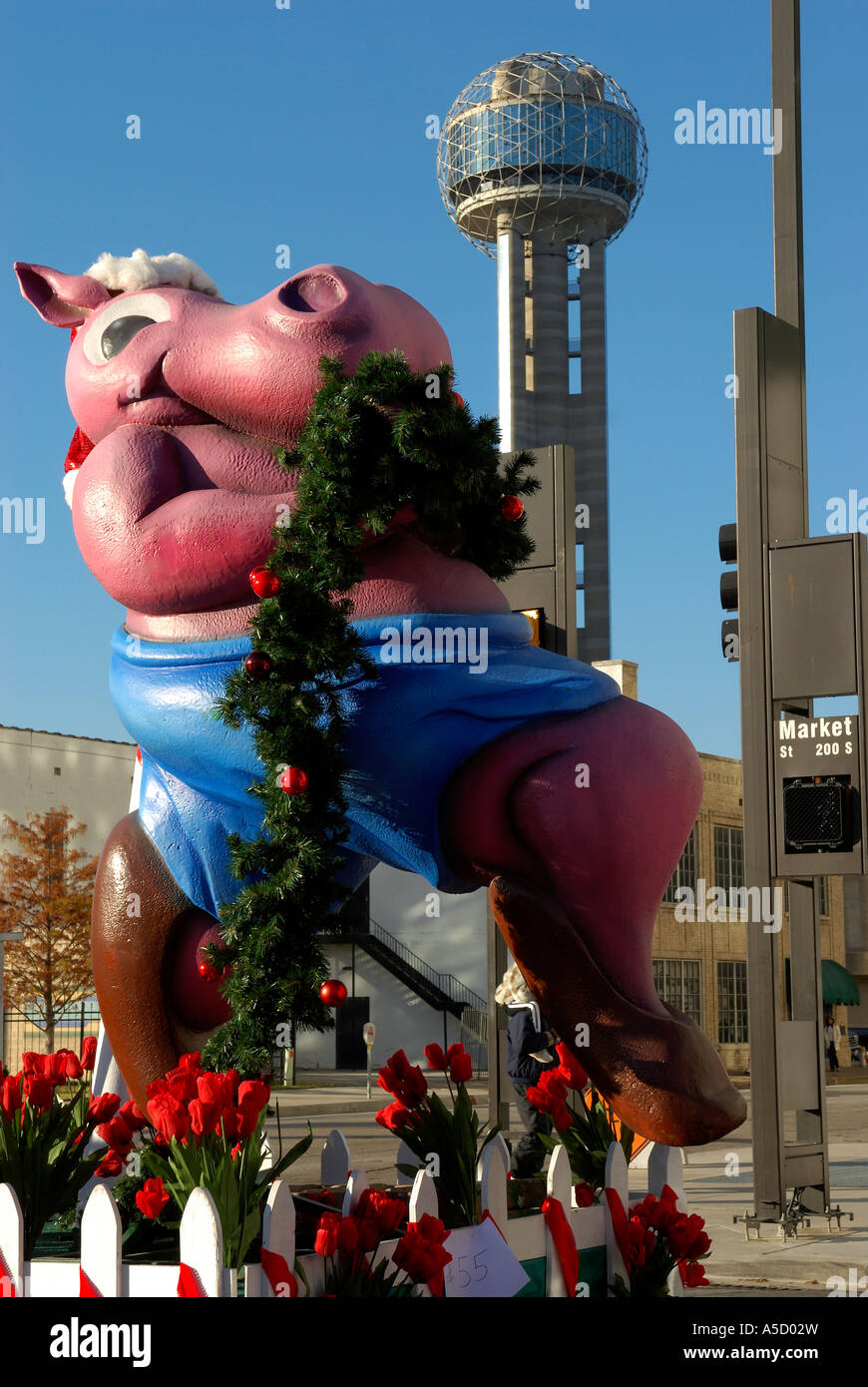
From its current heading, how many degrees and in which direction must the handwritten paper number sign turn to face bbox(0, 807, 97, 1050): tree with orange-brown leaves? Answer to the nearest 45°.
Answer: approximately 180°

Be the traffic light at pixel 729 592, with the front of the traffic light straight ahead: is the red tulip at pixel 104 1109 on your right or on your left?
on your left

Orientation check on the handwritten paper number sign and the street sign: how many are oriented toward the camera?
2

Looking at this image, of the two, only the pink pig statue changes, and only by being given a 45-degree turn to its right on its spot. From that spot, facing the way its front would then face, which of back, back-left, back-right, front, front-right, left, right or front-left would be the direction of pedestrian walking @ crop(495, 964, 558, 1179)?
back

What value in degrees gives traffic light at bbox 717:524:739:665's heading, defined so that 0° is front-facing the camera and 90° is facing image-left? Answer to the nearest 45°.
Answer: approximately 90°
